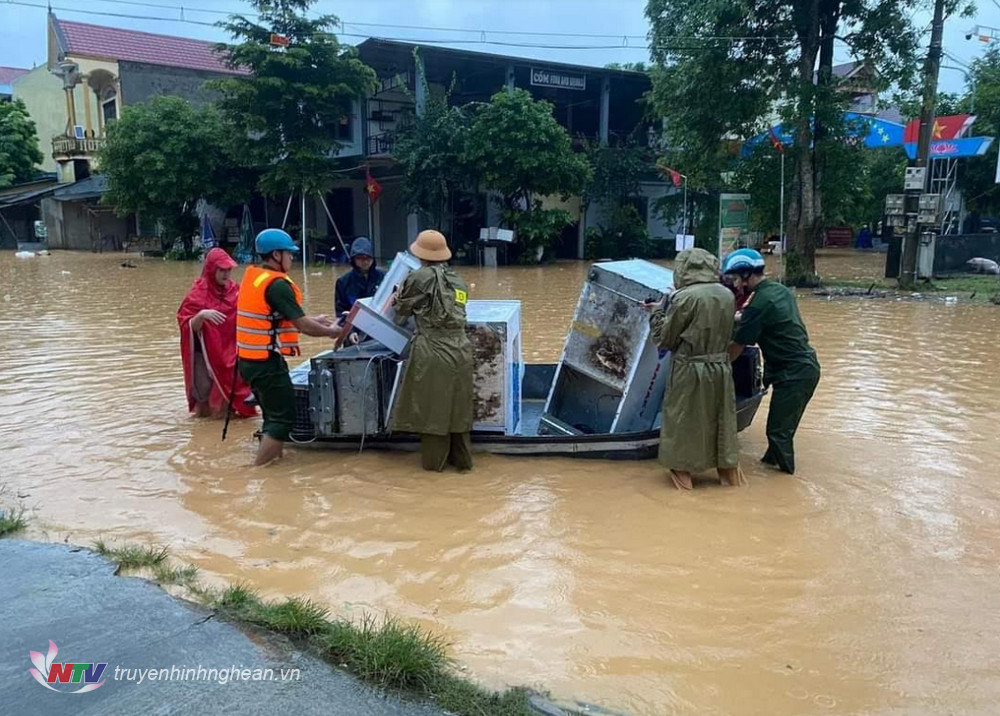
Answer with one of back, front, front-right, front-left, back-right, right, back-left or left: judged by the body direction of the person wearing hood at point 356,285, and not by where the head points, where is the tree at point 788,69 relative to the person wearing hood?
back-left

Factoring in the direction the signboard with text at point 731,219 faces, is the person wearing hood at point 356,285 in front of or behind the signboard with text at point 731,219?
in front

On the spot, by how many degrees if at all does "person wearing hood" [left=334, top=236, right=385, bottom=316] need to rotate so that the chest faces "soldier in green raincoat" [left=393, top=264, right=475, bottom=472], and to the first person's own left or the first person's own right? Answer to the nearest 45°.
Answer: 0° — they already face them

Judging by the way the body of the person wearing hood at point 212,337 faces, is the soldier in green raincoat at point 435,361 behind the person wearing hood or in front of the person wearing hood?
in front

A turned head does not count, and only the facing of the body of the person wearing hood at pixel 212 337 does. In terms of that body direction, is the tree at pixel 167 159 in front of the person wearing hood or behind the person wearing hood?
behind

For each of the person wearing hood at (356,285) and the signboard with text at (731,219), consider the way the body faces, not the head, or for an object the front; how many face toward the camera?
2

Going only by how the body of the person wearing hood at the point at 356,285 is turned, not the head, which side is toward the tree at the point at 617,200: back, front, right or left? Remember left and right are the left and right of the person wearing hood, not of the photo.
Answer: back

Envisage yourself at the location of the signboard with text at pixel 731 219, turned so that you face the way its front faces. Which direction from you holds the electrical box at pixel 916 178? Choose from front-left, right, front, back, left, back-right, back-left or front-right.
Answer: left

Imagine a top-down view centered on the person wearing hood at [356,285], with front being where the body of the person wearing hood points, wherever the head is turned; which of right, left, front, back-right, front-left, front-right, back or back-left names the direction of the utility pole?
back-left

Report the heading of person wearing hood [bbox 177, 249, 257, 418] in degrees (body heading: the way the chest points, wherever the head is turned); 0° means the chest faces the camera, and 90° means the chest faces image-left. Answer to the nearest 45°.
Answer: approximately 315°

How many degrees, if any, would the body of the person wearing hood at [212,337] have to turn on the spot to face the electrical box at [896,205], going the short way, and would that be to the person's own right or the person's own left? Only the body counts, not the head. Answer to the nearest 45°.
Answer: approximately 90° to the person's own left

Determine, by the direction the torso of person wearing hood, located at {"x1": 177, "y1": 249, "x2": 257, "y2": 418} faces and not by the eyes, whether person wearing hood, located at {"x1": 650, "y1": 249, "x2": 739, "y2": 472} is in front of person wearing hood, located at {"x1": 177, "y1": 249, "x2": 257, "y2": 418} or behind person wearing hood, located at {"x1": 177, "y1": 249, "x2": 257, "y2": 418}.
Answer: in front

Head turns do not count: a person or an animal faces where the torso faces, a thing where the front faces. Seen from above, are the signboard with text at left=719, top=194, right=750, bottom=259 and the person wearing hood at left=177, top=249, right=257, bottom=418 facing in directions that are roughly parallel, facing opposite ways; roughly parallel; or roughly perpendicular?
roughly perpendicular
